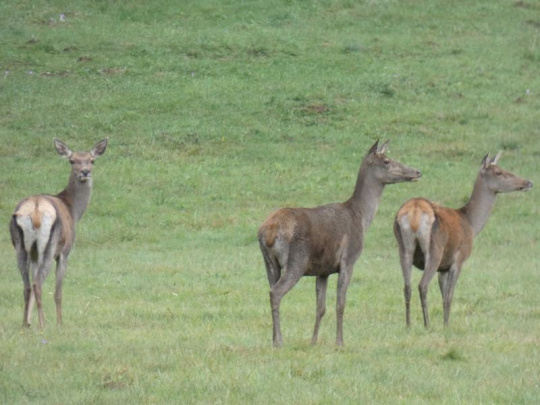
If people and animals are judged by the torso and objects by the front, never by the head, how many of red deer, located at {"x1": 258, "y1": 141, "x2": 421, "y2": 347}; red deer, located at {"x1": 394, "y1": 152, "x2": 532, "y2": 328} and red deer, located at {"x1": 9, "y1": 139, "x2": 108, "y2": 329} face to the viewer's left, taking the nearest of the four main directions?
0

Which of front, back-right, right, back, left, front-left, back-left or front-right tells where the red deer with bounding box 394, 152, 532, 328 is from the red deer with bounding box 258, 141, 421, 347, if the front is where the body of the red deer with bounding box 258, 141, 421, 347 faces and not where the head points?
front

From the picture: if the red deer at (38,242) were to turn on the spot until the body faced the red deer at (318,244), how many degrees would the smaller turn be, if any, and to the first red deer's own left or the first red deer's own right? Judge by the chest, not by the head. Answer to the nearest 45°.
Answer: approximately 90° to the first red deer's own right

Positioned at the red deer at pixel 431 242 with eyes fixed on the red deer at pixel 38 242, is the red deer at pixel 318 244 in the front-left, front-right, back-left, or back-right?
front-left

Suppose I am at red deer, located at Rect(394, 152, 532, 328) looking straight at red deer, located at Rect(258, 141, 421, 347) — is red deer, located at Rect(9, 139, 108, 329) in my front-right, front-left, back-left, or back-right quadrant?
front-right

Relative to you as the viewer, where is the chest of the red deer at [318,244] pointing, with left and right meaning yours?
facing away from the viewer and to the right of the viewer

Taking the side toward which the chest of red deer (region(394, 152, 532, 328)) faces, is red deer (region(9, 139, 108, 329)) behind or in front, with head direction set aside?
behind

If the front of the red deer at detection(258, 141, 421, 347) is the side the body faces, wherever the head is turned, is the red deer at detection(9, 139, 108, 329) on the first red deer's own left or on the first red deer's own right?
on the first red deer's own left

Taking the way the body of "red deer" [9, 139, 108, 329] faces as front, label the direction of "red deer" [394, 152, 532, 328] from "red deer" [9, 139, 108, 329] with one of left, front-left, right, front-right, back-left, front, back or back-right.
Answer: front-right

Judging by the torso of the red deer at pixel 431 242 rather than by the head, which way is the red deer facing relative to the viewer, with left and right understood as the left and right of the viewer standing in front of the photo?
facing away from the viewer and to the right of the viewer

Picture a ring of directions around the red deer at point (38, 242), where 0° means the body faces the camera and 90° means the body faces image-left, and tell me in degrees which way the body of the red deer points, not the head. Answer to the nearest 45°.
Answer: approximately 225°
